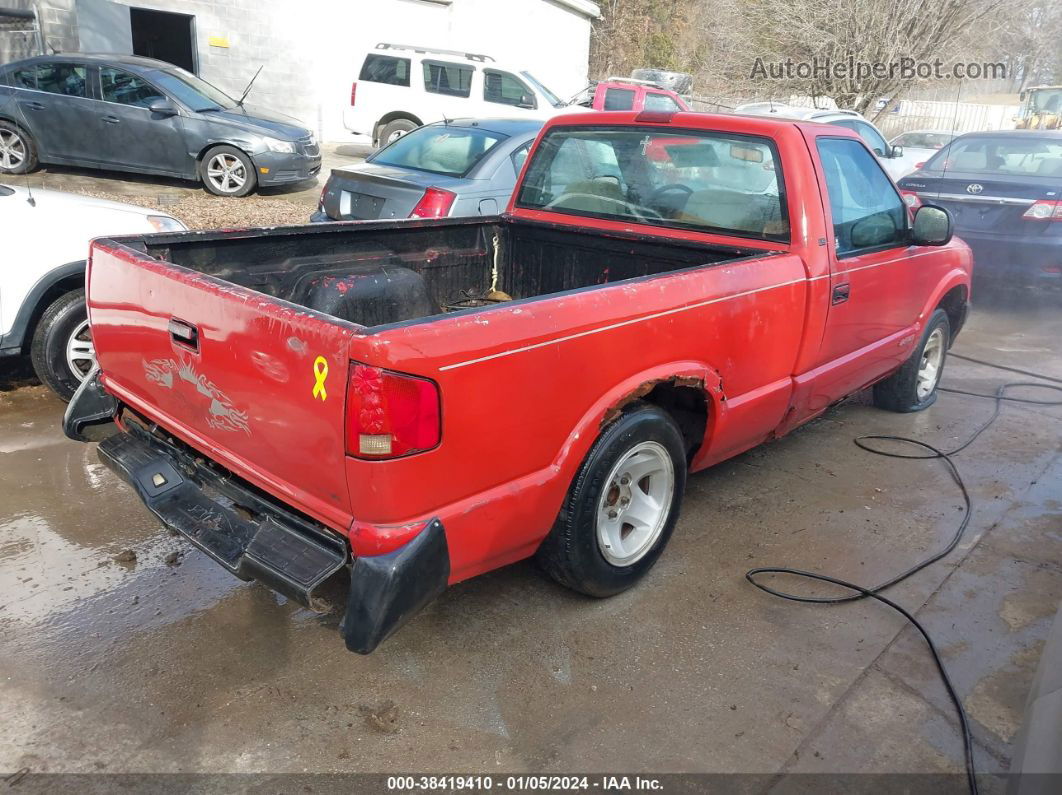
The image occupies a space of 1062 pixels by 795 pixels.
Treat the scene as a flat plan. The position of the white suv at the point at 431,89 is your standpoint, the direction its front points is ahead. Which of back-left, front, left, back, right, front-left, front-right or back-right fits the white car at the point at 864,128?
front-right

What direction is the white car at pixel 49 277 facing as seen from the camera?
to the viewer's right

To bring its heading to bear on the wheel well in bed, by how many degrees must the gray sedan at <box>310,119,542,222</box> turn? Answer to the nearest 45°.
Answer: approximately 135° to its right

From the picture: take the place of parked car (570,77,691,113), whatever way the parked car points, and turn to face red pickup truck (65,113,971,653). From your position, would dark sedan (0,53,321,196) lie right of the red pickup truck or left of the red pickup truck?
right

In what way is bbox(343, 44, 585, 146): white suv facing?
to the viewer's right

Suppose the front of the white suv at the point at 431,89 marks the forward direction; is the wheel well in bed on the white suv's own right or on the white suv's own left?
on the white suv's own right

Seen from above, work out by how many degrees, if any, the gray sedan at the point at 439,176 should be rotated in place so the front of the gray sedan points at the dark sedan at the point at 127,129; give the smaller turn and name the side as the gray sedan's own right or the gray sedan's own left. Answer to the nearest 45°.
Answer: approximately 90° to the gray sedan's own left

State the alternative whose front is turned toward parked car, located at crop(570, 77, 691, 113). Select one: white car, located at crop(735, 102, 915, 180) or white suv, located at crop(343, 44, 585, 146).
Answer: the white suv
